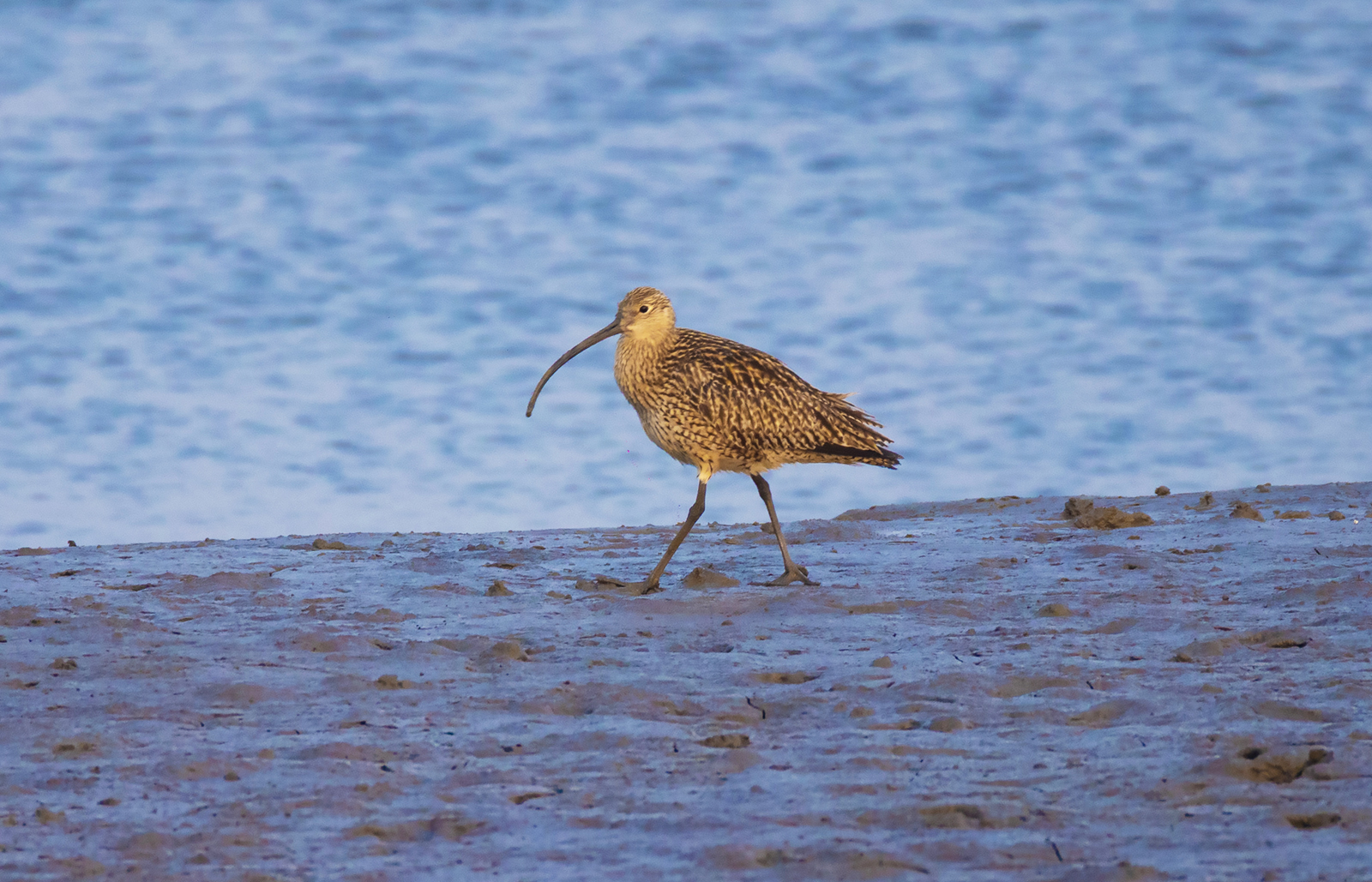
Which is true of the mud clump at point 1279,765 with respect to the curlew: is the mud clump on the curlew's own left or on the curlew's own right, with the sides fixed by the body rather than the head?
on the curlew's own left

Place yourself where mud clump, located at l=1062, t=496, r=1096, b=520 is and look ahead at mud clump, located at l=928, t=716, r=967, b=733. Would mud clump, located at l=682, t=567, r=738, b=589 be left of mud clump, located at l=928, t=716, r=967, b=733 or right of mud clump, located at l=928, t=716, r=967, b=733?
right

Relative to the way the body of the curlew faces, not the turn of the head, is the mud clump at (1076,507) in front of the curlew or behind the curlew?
behind

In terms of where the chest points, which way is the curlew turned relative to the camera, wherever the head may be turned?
to the viewer's left

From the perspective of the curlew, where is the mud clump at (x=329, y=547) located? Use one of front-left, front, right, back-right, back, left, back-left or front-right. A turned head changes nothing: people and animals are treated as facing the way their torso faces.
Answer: front

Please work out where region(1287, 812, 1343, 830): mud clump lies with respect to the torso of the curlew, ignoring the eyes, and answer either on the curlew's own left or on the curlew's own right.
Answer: on the curlew's own left

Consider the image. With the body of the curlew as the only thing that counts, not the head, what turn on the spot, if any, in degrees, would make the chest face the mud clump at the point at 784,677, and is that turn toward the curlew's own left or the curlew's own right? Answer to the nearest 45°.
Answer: approximately 90° to the curlew's own left

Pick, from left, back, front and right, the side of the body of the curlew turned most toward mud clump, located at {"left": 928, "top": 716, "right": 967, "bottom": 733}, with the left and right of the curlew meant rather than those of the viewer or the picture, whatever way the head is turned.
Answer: left

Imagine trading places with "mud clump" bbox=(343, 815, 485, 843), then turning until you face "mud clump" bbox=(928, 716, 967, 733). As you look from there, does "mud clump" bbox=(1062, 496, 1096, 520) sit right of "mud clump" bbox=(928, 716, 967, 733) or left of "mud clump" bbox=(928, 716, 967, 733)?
left

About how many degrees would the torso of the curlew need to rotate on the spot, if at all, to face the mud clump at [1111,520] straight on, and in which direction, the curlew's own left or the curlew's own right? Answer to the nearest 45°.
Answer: approximately 180°

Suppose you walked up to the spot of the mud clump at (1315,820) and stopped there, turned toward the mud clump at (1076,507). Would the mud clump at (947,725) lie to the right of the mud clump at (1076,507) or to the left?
left
